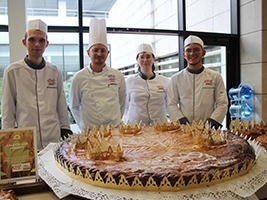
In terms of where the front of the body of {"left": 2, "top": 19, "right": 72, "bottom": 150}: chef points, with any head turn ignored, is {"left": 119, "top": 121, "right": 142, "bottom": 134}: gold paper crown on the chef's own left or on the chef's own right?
on the chef's own left

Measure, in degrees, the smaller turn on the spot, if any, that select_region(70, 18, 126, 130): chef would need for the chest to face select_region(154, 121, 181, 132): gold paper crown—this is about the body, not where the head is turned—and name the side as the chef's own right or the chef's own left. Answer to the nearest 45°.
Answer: approximately 45° to the chef's own left

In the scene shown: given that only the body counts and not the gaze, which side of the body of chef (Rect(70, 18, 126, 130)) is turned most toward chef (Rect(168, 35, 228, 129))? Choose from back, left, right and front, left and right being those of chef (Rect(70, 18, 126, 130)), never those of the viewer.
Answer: left

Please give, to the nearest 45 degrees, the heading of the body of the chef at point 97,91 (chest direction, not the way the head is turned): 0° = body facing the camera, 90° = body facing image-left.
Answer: approximately 0°

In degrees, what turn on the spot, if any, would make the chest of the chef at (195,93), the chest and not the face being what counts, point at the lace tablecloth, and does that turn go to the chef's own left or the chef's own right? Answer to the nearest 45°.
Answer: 0° — they already face it

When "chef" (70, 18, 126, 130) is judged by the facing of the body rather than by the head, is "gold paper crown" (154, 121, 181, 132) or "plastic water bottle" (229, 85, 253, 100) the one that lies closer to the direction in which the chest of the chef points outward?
the gold paper crown

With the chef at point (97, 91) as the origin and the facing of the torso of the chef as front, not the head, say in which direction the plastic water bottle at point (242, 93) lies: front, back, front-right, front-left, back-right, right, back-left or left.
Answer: back-left

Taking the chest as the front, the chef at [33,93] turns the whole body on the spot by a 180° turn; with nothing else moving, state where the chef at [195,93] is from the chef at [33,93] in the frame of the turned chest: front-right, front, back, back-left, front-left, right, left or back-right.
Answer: right

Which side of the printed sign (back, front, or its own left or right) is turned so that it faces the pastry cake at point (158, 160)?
left
